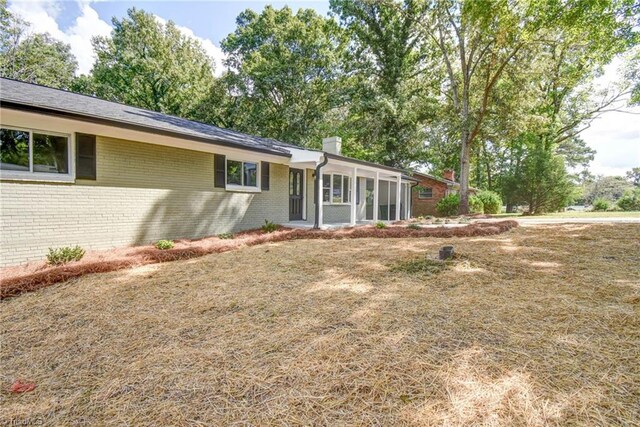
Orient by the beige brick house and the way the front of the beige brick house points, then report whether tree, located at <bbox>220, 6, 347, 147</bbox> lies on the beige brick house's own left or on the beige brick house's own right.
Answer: on the beige brick house's own left

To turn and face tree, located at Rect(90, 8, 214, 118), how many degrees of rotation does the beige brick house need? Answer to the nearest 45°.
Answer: approximately 135° to its left

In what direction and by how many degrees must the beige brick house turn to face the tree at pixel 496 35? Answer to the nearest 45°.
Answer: approximately 45° to its left

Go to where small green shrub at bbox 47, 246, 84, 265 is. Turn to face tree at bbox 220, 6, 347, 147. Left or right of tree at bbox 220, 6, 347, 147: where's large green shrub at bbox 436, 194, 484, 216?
right

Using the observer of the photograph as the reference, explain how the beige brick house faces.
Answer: facing the viewer and to the right of the viewer

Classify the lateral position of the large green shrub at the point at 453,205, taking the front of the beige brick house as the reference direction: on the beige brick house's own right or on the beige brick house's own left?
on the beige brick house's own left

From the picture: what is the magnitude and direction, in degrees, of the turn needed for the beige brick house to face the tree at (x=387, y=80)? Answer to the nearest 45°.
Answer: approximately 90° to its left

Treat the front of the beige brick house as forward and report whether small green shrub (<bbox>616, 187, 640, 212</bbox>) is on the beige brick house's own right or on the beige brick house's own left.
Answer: on the beige brick house's own left

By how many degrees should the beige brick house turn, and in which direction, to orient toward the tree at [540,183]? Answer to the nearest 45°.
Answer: approximately 45° to its left

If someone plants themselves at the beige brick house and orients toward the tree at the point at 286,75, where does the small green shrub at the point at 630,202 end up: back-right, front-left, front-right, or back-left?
front-right
